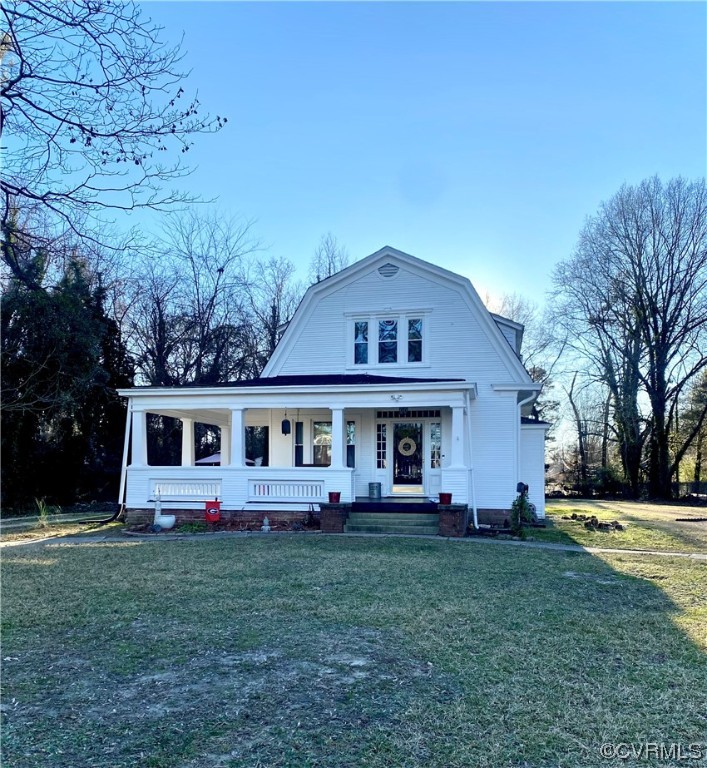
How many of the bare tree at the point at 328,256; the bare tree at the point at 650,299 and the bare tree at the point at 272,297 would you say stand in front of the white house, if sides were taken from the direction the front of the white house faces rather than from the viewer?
0

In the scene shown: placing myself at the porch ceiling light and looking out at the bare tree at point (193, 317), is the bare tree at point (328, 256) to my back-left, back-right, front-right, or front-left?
front-right

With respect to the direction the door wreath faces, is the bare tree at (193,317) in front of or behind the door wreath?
behind

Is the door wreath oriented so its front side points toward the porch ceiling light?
no

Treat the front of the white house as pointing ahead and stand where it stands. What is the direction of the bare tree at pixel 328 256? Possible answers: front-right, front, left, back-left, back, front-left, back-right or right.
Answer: back

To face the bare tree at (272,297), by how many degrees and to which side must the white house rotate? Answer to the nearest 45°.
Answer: approximately 180°

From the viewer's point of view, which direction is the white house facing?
toward the camera

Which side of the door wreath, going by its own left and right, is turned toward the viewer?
front

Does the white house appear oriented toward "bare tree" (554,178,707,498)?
no

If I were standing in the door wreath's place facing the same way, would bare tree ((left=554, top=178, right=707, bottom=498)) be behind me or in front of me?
behind

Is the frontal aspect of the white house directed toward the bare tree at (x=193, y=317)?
no
